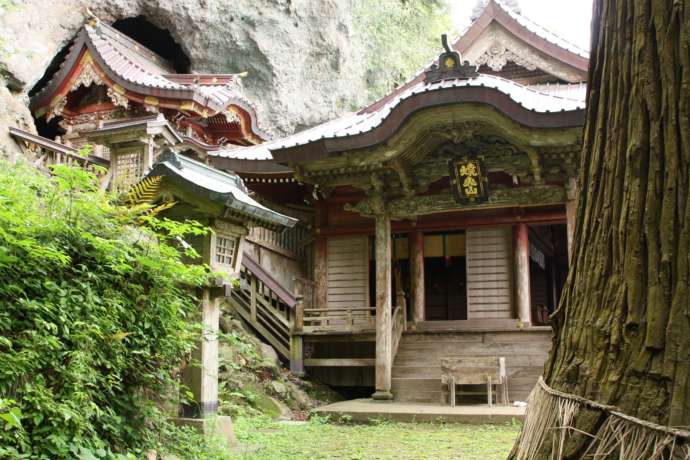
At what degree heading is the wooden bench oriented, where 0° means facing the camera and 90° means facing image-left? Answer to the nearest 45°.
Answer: approximately 0°

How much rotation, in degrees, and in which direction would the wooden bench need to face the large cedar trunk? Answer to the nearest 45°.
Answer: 0° — it already faces it
